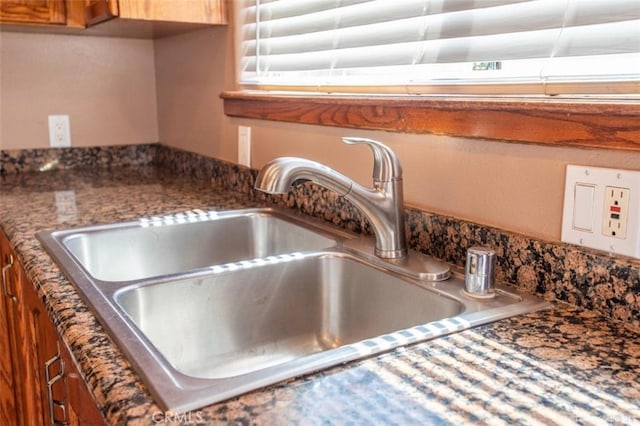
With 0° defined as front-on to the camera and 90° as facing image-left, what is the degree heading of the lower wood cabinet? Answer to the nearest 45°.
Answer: approximately 90°

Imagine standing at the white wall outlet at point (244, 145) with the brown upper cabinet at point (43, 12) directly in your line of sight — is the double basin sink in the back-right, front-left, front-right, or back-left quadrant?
back-left

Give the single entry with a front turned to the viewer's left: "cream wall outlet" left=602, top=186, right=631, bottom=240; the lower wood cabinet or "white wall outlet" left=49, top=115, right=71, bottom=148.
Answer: the lower wood cabinet

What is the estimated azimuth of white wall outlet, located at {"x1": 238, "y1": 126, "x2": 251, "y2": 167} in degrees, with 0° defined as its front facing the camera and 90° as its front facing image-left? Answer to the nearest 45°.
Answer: approximately 45°

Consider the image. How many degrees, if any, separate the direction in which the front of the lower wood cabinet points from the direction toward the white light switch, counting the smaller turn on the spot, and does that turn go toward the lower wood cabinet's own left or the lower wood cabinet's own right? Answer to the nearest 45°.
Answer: approximately 135° to the lower wood cabinet's own left

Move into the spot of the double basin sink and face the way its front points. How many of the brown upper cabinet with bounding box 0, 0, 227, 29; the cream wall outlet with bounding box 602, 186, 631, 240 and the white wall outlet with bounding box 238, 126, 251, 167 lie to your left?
1

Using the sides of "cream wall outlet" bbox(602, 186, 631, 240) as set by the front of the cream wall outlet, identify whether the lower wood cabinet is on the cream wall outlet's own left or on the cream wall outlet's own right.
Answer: on the cream wall outlet's own right

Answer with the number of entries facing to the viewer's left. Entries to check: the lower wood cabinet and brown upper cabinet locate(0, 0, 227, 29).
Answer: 1
